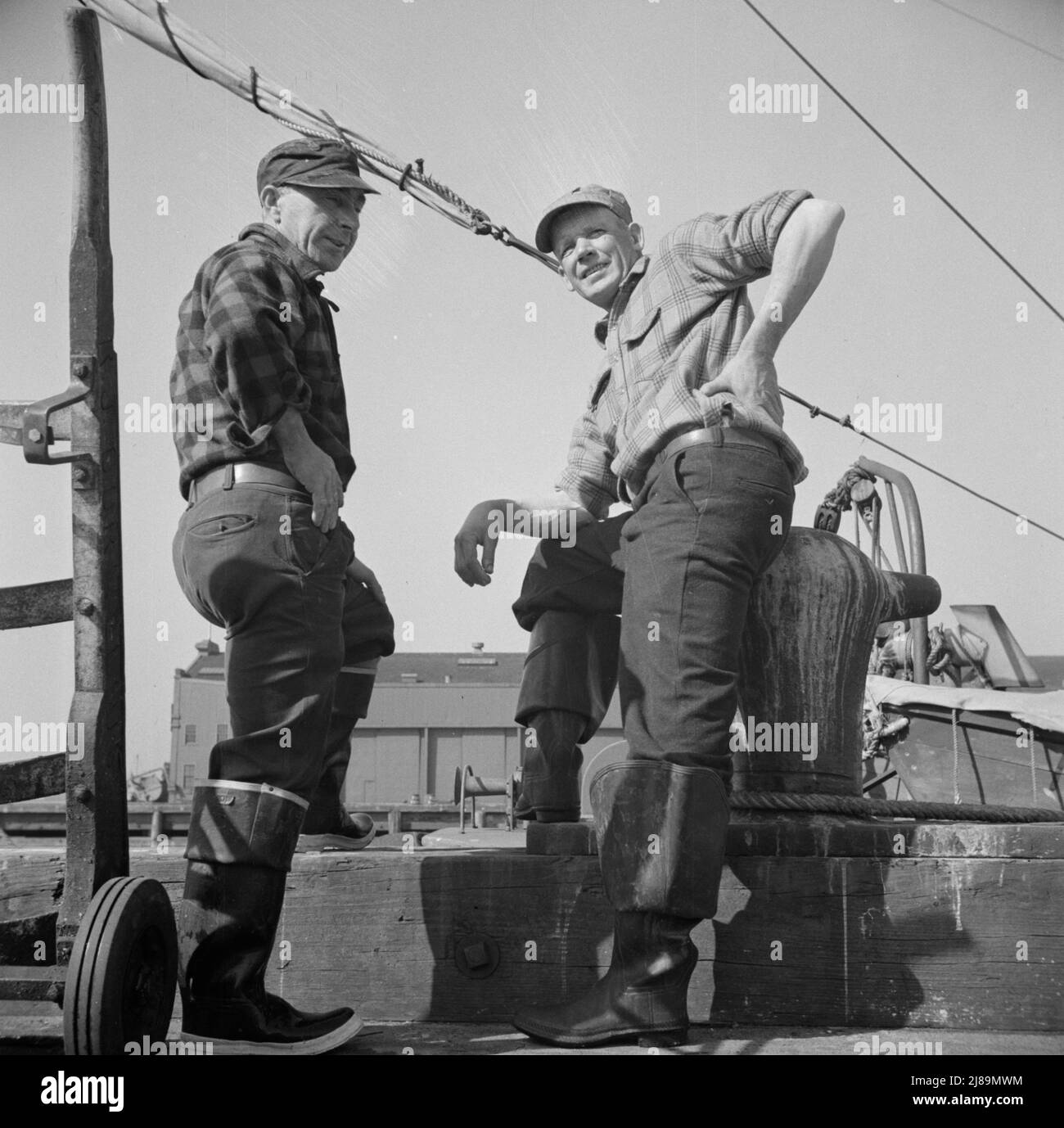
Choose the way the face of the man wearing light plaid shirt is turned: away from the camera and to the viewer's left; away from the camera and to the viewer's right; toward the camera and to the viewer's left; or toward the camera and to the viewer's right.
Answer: toward the camera and to the viewer's left

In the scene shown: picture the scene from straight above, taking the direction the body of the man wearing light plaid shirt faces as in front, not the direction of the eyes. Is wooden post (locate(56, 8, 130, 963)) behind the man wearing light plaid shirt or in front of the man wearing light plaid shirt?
in front

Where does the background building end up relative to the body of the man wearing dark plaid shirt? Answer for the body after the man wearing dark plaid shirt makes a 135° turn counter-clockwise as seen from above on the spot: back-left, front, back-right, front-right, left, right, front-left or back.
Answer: front-right

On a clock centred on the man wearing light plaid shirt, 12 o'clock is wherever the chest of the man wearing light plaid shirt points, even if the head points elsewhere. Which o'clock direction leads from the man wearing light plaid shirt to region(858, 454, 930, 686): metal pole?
The metal pole is roughly at 5 o'clock from the man wearing light plaid shirt.

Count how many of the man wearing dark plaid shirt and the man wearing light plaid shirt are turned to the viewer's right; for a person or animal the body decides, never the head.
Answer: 1

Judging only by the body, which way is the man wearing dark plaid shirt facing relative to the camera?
to the viewer's right

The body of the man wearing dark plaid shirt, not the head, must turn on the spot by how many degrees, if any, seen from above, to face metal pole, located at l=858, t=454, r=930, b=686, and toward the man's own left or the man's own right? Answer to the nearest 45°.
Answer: approximately 45° to the man's own left

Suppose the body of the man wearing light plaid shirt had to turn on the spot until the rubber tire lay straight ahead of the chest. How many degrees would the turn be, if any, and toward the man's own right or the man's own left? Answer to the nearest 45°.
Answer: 0° — they already face it

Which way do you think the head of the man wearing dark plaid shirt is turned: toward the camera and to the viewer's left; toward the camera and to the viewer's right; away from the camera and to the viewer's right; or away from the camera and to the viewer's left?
toward the camera and to the viewer's right

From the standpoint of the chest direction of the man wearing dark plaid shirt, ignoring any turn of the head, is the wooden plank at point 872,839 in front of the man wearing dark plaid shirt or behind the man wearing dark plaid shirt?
in front
